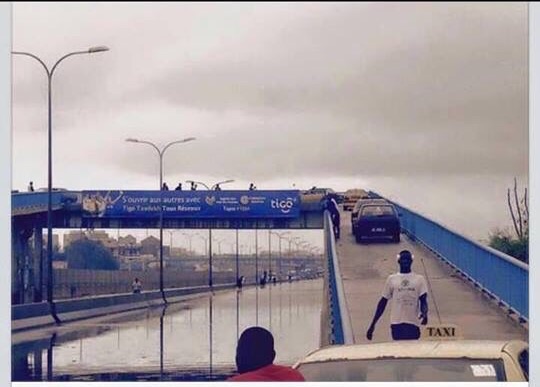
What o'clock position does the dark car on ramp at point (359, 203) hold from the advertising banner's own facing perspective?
The dark car on ramp is roughly at 9 o'clock from the advertising banner.

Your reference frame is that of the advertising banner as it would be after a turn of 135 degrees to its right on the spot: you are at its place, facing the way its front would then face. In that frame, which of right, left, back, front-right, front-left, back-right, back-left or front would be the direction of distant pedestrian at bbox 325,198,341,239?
back-right

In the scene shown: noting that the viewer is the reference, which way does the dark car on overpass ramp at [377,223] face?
facing away from the viewer

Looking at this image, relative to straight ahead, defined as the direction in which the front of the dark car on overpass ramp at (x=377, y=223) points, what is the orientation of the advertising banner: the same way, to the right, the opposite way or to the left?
the opposite way
